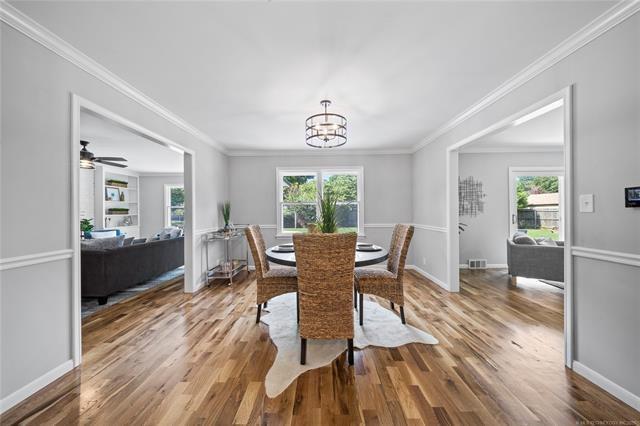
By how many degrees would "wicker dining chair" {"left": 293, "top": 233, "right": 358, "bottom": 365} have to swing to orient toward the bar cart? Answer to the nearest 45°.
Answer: approximately 45° to its left

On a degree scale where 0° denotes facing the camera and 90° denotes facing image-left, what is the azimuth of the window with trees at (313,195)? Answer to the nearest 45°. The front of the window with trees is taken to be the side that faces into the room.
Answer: approximately 0°

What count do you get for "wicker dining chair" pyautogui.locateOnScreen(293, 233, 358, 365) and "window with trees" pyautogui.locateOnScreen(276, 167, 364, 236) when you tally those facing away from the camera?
1

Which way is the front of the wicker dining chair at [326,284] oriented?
away from the camera

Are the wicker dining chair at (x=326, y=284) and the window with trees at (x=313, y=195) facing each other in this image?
yes
